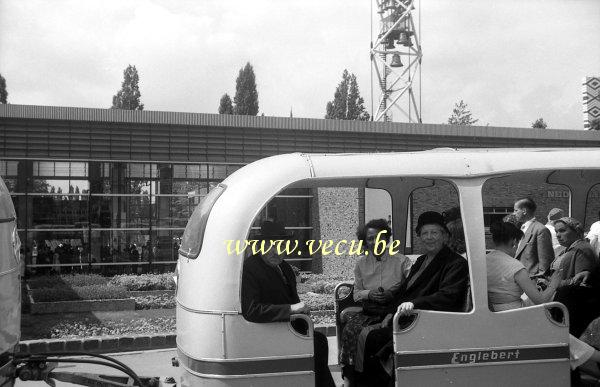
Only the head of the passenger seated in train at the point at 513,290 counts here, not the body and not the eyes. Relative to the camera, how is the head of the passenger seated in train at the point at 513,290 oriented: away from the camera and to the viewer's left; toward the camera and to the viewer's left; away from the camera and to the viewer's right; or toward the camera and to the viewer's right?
away from the camera and to the viewer's right

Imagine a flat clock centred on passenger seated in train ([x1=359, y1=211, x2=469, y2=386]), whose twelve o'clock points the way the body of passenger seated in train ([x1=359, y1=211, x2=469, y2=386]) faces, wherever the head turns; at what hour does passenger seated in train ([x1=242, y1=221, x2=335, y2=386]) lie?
passenger seated in train ([x1=242, y1=221, x2=335, y2=386]) is roughly at 1 o'clock from passenger seated in train ([x1=359, y1=211, x2=469, y2=386]).

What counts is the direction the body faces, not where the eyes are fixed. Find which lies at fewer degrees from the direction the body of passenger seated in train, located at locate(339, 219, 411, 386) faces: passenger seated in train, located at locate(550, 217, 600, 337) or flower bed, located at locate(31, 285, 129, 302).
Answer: the flower bed

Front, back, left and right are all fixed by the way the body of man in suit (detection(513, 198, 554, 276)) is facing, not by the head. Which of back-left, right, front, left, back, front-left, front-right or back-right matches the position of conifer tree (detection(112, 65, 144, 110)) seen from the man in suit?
front-right

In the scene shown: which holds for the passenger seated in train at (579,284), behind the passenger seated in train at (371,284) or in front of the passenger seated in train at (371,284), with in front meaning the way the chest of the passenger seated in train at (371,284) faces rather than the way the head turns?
behind

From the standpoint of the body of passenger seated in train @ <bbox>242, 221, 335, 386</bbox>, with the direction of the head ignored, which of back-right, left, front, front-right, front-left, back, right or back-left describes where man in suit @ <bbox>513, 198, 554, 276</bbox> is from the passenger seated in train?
left

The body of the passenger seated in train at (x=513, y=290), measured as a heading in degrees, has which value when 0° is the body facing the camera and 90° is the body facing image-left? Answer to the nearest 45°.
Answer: approximately 225°

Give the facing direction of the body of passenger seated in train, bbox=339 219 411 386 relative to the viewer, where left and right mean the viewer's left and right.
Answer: facing the viewer and to the left of the viewer

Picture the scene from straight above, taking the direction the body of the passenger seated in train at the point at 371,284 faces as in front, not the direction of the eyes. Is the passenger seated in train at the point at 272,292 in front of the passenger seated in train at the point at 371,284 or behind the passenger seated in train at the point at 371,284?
in front

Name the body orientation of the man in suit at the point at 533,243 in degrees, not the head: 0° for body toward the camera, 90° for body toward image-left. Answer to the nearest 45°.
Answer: approximately 90°
